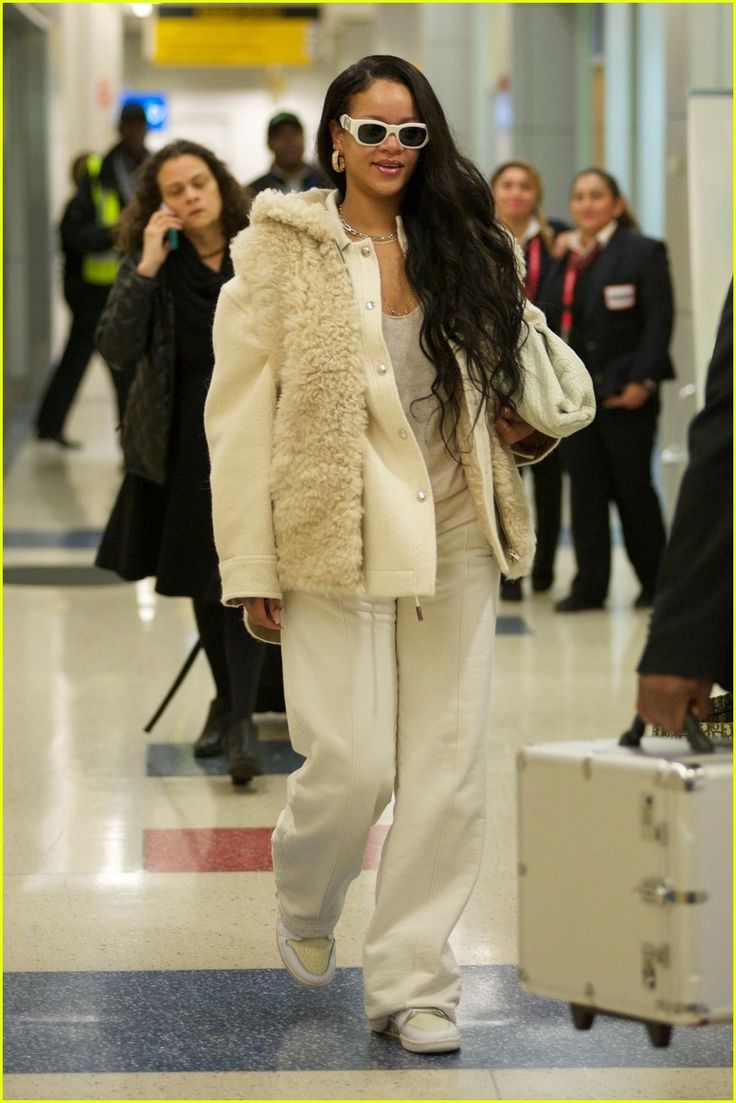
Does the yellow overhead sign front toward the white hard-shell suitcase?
yes

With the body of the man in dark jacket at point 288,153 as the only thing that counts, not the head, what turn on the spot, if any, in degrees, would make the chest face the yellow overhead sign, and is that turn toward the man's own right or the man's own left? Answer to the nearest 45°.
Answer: approximately 180°

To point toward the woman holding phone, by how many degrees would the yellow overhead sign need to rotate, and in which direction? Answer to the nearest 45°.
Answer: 0° — it already faces them

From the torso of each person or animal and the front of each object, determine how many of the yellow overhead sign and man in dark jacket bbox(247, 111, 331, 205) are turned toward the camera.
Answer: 2

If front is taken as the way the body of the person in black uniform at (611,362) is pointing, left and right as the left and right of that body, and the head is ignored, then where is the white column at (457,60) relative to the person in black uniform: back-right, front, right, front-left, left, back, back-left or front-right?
back-right

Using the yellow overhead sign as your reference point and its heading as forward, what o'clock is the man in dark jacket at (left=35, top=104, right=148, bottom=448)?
The man in dark jacket is roughly at 12 o'clock from the yellow overhead sign.

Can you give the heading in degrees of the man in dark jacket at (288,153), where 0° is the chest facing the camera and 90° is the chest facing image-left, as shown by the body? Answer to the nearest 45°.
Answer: approximately 0°

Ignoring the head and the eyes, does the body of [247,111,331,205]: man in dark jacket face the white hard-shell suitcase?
yes

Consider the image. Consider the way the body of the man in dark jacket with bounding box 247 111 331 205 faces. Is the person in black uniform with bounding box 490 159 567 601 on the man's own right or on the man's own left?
on the man's own left
